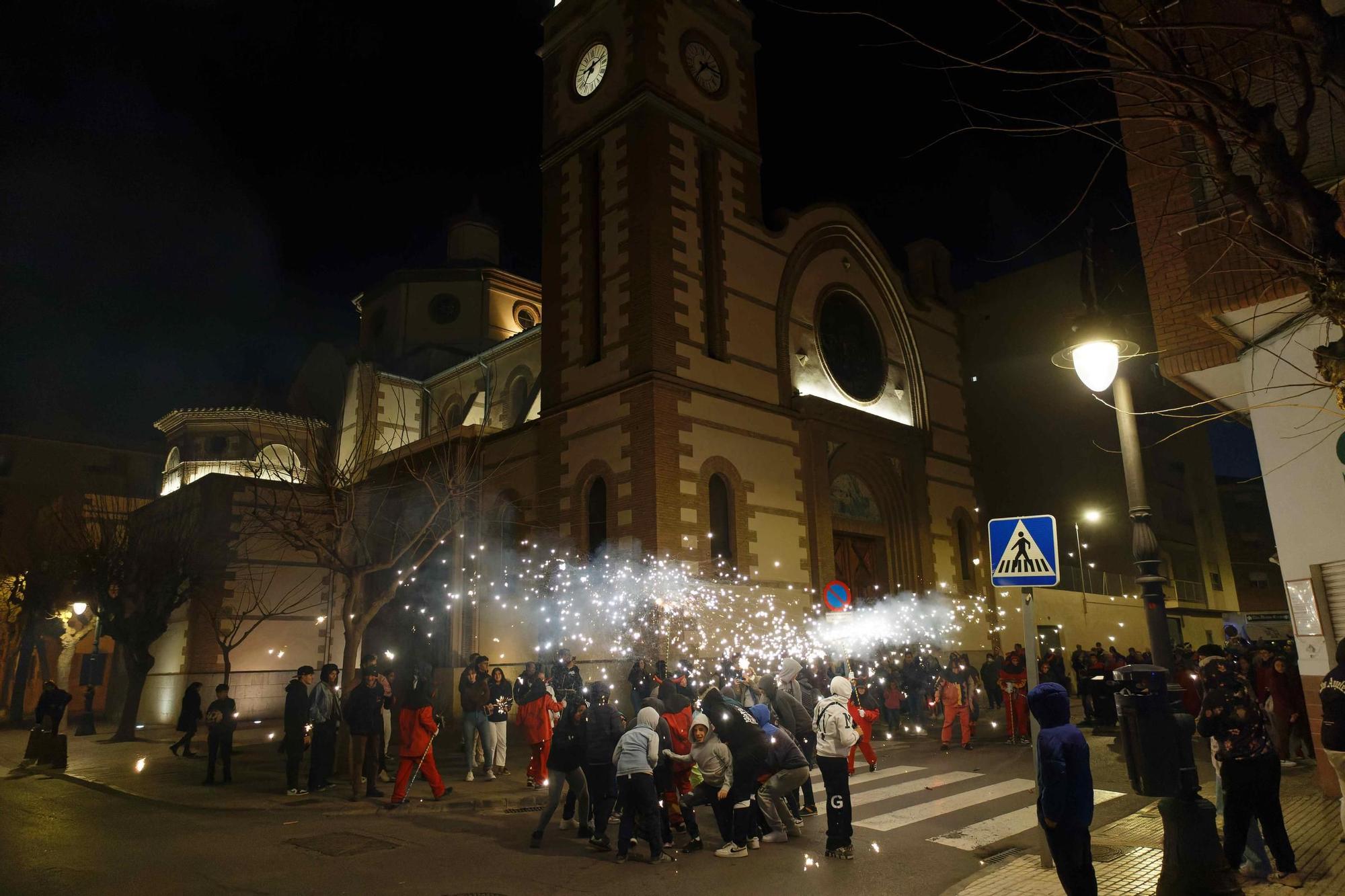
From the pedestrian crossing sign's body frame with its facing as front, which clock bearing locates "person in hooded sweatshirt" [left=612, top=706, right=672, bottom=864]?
The person in hooded sweatshirt is roughly at 3 o'clock from the pedestrian crossing sign.

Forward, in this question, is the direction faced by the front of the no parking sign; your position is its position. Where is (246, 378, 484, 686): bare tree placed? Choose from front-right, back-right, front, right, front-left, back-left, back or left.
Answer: right

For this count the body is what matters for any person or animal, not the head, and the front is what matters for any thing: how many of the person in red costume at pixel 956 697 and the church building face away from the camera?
0

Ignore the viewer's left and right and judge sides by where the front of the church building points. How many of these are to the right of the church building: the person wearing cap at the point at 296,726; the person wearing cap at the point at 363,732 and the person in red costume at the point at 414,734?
3

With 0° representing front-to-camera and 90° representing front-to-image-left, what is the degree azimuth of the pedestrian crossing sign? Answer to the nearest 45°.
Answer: approximately 0°

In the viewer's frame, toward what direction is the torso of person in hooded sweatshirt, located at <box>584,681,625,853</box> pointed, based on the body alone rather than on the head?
away from the camera

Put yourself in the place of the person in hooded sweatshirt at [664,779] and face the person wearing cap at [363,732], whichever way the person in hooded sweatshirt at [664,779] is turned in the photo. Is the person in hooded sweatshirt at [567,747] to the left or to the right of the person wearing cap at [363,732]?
left

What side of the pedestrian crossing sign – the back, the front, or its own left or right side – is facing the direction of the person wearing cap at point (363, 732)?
right

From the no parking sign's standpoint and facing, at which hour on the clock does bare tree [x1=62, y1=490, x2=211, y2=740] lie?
The bare tree is roughly at 3 o'clock from the no parking sign.

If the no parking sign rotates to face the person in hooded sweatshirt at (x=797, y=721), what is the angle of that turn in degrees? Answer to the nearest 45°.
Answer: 0° — it already faces them

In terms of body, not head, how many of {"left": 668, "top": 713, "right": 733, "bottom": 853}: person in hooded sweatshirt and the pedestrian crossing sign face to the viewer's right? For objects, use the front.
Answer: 0

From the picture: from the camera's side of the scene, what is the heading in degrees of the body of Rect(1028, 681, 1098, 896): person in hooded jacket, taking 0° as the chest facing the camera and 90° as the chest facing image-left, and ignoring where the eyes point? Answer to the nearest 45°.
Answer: approximately 135°
